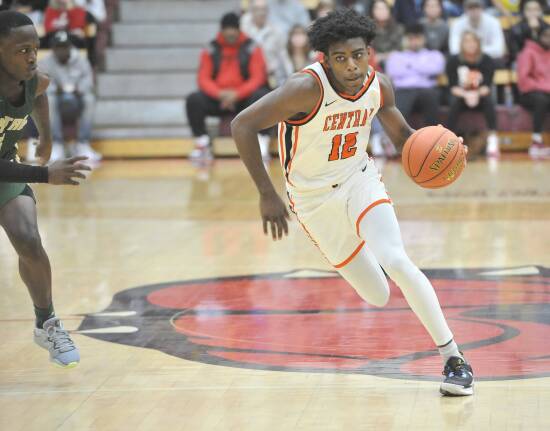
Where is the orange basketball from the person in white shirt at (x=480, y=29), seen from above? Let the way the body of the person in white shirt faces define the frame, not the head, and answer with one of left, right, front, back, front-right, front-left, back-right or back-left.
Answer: front

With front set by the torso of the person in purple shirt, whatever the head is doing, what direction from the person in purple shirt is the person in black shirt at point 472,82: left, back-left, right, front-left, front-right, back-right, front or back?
left

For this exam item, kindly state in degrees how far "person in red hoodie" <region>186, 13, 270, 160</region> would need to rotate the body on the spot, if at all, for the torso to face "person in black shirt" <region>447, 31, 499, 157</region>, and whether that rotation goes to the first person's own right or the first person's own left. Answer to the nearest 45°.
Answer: approximately 90° to the first person's own left

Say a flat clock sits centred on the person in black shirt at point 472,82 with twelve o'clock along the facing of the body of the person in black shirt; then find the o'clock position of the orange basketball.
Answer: The orange basketball is roughly at 12 o'clock from the person in black shirt.

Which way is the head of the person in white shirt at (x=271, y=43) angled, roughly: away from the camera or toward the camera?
toward the camera

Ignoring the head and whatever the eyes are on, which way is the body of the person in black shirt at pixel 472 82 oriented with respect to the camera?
toward the camera

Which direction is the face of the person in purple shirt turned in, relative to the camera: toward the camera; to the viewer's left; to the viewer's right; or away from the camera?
toward the camera

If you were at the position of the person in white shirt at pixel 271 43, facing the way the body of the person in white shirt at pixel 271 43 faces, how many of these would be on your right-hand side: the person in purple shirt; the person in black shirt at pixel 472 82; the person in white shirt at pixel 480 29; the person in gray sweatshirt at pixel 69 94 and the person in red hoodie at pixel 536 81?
1

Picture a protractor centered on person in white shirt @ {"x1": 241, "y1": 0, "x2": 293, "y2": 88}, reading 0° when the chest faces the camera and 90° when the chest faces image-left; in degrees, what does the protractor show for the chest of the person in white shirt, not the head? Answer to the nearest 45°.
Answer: approximately 0°

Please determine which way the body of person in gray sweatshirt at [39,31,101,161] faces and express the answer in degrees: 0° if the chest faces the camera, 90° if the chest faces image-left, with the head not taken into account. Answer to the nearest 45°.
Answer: approximately 0°

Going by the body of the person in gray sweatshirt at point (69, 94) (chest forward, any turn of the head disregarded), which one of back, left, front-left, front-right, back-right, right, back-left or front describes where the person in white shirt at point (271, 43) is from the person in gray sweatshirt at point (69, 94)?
left

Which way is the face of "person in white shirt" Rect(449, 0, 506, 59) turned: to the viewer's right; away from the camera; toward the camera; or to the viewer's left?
toward the camera

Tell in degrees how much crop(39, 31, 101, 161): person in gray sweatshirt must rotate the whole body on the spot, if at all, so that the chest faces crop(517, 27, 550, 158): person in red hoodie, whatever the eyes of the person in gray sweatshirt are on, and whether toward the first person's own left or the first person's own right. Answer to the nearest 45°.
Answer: approximately 90° to the first person's own left

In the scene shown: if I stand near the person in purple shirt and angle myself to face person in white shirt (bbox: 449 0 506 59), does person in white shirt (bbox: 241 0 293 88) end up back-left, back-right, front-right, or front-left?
back-left

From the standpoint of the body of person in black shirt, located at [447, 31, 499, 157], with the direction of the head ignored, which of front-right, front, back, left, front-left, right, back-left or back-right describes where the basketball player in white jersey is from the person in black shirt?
front

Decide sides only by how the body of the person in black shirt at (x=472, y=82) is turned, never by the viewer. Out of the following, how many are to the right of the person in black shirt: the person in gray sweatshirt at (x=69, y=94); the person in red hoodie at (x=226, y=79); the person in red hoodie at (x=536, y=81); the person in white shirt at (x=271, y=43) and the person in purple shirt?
4

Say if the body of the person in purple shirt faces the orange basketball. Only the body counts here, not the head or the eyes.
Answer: yes
